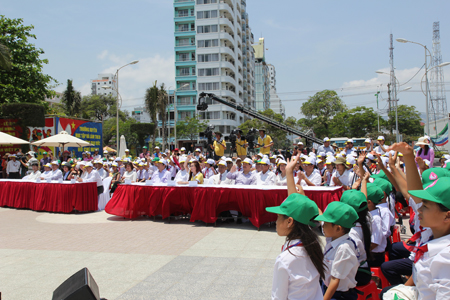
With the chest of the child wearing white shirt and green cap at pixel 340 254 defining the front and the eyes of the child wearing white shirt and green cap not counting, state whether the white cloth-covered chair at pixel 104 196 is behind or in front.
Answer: in front

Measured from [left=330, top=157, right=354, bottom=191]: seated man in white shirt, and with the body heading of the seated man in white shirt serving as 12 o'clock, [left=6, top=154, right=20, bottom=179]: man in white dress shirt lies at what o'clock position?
The man in white dress shirt is roughly at 2 o'clock from the seated man in white shirt.

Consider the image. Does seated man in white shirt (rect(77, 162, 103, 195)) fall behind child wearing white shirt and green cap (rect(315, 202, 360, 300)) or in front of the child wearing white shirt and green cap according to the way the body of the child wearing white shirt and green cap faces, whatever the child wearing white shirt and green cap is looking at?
in front

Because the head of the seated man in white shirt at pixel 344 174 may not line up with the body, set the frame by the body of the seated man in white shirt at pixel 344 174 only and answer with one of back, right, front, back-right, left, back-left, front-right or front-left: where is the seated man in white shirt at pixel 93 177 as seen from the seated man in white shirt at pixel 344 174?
front-right

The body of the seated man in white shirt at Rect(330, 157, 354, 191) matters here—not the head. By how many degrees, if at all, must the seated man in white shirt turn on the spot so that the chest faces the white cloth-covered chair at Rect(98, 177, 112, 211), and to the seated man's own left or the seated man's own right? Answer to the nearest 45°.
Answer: approximately 45° to the seated man's own right

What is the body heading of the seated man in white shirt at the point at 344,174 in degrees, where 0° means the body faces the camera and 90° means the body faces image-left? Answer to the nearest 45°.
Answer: approximately 45°

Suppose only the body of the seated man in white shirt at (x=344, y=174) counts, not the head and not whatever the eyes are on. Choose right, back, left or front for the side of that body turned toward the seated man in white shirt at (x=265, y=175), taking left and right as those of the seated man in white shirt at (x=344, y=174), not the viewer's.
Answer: right

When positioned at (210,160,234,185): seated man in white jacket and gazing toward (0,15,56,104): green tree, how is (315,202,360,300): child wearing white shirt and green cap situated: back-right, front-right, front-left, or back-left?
back-left

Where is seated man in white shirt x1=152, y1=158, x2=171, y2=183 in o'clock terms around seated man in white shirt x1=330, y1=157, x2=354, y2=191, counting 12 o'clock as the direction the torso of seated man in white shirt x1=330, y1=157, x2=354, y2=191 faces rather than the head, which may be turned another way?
seated man in white shirt x1=152, y1=158, x2=171, y2=183 is roughly at 2 o'clock from seated man in white shirt x1=330, y1=157, x2=354, y2=191.

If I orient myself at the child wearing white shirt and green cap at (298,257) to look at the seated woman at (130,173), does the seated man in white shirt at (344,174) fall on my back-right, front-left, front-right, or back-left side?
front-right
